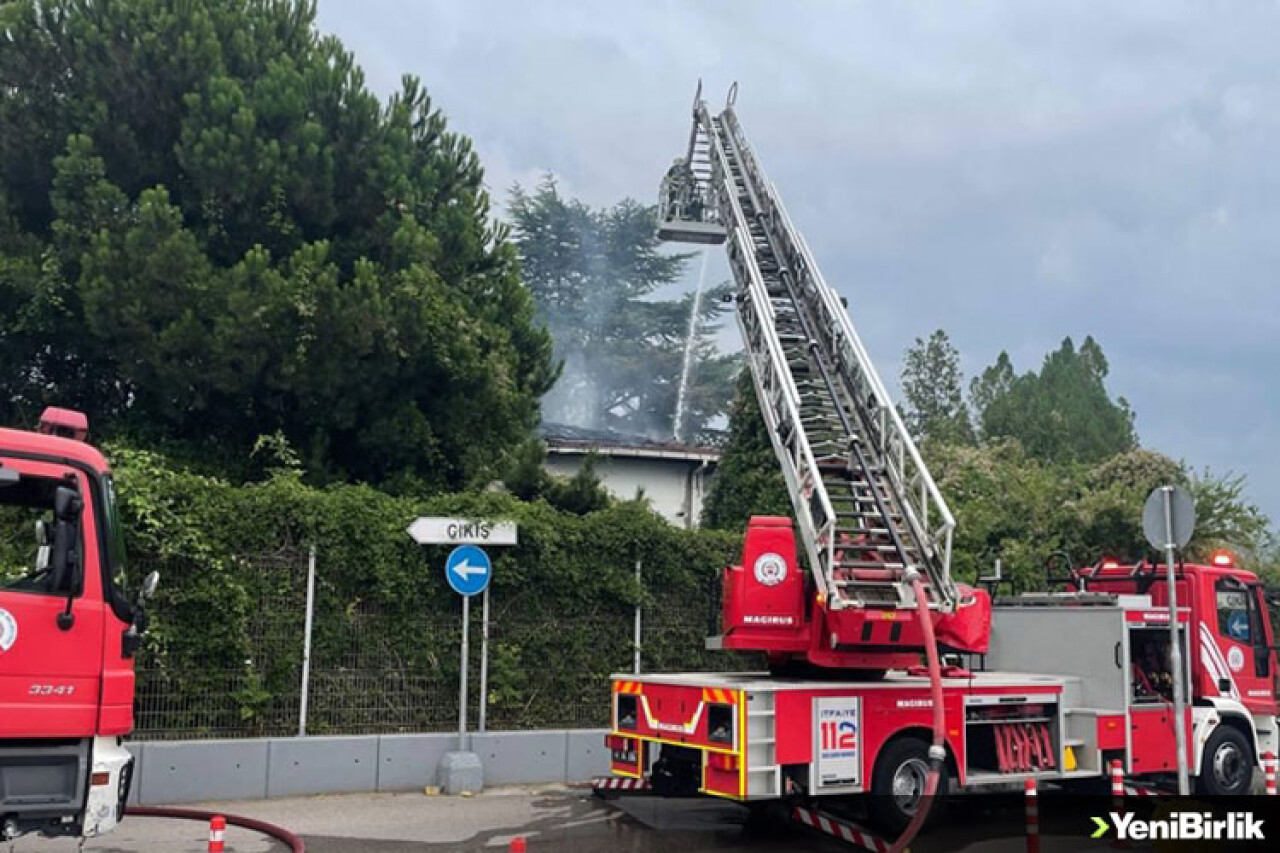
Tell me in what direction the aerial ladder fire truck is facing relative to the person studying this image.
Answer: facing away from the viewer and to the right of the viewer

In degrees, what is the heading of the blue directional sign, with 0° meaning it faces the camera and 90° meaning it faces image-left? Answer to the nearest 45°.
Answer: approximately 0°

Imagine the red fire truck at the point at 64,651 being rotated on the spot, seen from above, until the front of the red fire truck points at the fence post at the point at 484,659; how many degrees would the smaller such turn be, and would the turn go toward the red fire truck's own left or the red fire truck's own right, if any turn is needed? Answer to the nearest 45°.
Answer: approximately 45° to the red fire truck's own left

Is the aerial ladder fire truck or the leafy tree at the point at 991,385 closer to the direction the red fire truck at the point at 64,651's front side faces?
the aerial ladder fire truck

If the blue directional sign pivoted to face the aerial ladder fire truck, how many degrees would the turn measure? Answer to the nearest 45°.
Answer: approximately 45° to its left

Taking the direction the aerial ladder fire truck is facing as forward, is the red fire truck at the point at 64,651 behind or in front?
behind

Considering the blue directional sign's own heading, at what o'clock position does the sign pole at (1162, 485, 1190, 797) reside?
The sign pole is roughly at 10 o'clock from the blue directional sign.

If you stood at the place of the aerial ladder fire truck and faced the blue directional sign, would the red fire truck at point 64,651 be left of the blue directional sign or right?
left

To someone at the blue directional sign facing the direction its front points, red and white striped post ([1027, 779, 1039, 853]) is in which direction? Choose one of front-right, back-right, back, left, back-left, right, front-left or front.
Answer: front-left
